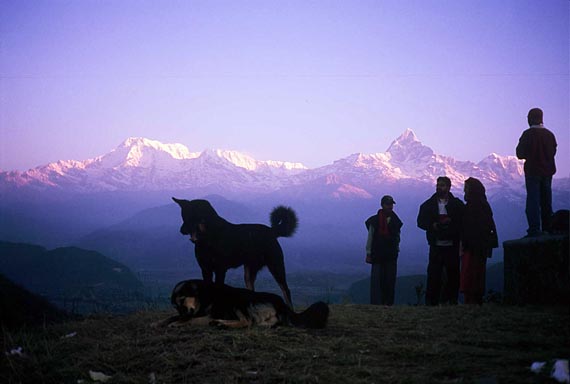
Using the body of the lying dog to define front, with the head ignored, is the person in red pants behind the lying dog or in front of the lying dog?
behind

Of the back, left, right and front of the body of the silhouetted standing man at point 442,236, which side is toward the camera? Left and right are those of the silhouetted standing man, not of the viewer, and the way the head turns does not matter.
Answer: front

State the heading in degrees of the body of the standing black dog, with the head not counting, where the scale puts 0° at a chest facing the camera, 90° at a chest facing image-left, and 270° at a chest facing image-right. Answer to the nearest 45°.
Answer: approximately 90°

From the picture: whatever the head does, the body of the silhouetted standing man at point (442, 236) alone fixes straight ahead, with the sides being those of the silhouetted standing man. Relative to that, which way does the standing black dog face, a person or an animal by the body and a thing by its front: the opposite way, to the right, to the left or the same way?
to the right

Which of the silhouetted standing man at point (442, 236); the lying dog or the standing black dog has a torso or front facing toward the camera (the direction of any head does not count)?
the silhouetted standing man

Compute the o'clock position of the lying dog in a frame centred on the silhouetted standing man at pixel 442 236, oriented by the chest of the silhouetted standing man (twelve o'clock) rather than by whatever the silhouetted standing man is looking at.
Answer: The lying dog is roughly at 1 o'clock from the silhouetted standing man.

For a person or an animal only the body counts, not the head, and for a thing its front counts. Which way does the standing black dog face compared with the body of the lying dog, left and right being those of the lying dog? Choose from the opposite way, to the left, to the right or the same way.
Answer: the same way

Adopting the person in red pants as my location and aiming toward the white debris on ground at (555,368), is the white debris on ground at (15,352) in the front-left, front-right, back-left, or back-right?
front-right

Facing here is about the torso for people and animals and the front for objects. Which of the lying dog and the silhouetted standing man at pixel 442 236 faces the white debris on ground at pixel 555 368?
the silhouetted standing man

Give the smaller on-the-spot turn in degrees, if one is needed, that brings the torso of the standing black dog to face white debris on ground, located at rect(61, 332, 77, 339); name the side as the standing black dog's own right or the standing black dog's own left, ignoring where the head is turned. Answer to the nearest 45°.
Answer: approximately 45° to the standing black dog's own left

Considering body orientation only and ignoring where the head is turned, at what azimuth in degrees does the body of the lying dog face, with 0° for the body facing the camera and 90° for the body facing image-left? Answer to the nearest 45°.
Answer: approximately 90°

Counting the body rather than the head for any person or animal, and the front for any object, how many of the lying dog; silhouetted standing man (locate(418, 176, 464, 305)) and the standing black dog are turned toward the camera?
1
